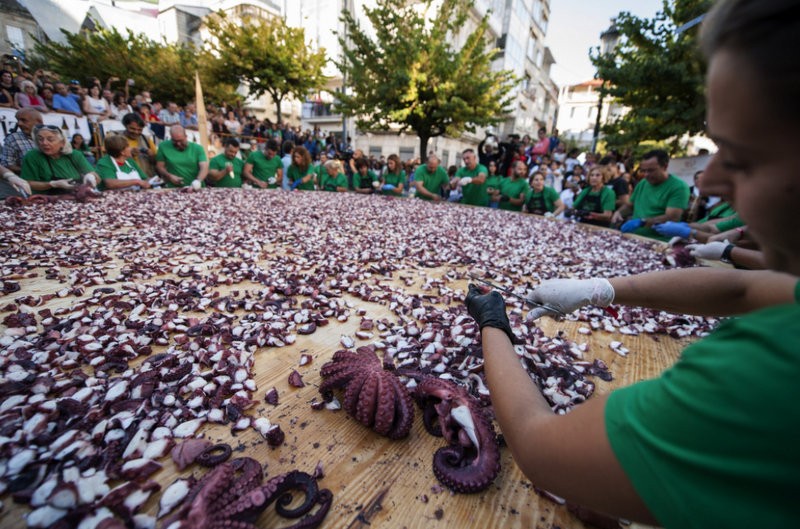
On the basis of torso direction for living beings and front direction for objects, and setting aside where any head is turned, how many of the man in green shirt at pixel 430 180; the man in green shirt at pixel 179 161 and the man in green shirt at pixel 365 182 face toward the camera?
3

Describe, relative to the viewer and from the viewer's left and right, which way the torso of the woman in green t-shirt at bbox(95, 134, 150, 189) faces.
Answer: facing the viewer and to the right of the viewer

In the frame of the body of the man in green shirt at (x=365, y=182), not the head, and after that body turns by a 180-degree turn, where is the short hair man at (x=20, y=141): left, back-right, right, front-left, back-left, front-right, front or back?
back-left

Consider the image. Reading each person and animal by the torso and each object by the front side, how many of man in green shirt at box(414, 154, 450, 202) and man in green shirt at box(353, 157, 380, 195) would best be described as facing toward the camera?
2

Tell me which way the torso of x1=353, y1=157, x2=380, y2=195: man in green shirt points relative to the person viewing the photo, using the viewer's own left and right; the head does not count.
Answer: facing the viewer

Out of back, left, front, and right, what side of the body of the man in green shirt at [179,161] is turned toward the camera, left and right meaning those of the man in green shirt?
front

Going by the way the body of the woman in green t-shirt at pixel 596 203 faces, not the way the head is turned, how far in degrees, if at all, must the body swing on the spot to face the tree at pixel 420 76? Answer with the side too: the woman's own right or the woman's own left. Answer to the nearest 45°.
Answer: approximately 90° to the woman's own right

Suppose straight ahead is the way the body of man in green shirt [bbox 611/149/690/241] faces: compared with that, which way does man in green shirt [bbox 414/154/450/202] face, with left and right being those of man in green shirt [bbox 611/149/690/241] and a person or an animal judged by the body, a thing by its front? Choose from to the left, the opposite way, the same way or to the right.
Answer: to the left

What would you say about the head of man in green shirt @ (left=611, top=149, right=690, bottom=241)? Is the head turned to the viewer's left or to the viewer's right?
to the viewer's left

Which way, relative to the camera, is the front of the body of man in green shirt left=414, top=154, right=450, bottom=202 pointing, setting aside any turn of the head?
toward the camera

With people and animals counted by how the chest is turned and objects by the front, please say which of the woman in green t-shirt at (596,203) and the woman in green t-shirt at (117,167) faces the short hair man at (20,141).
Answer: the woman in green t-shirt at (596,203)

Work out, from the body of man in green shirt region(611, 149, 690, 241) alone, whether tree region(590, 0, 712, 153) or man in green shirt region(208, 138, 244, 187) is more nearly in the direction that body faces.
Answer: the man in green shirt

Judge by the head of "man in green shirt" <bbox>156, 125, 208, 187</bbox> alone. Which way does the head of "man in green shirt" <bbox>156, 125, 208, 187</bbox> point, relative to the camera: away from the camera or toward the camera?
toward the camera

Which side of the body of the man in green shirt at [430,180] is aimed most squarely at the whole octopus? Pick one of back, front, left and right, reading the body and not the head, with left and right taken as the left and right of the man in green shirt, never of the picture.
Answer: front

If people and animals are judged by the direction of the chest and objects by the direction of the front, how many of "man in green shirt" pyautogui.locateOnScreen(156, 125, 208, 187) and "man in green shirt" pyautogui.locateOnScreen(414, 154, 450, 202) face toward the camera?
2
